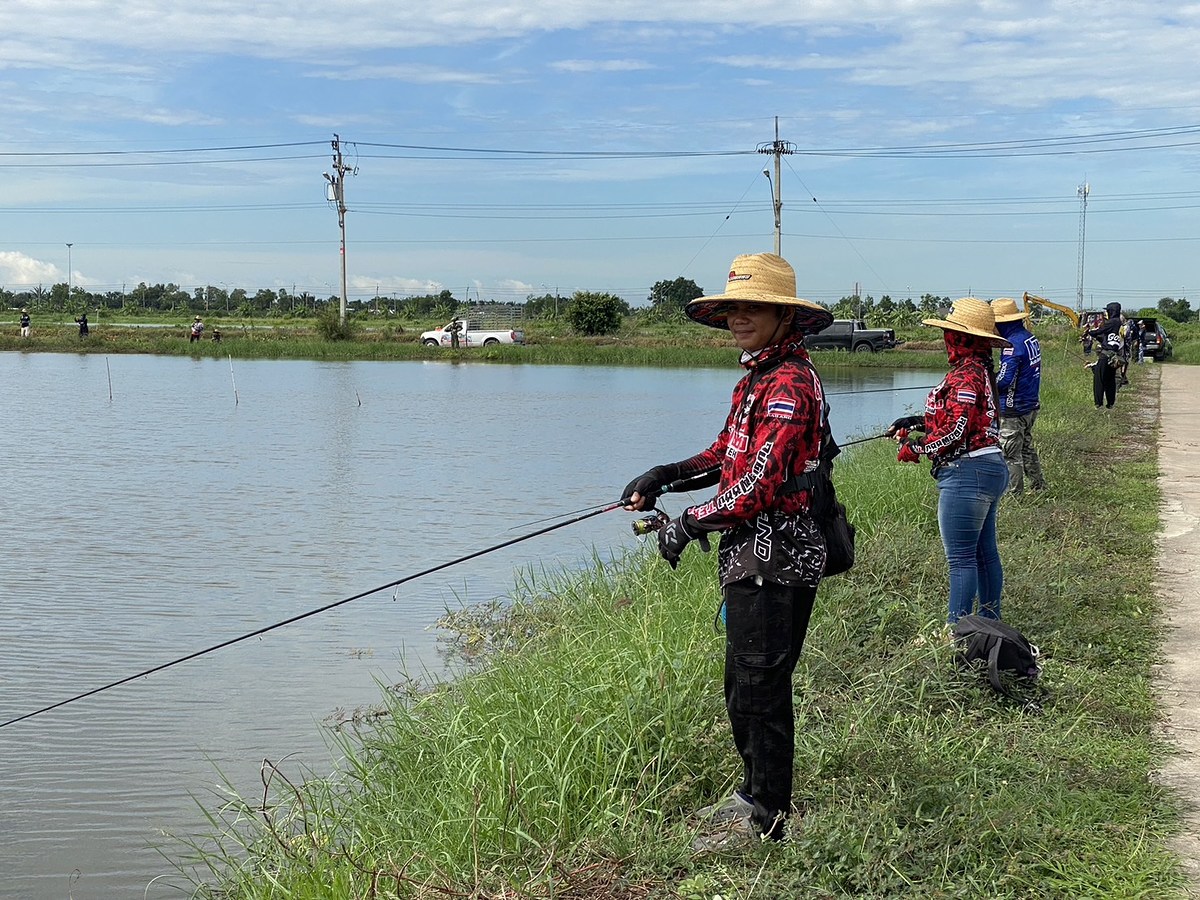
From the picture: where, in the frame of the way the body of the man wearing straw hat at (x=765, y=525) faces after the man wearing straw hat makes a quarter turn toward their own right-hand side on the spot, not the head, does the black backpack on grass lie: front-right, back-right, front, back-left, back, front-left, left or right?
front-right

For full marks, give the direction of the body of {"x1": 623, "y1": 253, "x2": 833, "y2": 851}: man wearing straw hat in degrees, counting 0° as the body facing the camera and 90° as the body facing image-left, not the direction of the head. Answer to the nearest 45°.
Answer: approximately 90°

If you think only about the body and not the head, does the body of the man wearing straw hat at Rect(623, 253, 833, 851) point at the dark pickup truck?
no

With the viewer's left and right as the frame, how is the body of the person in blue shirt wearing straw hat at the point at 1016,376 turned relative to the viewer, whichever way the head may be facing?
facing away from the viewer and to the left of the viewer

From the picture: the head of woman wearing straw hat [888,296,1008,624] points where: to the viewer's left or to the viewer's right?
to the viewer's left

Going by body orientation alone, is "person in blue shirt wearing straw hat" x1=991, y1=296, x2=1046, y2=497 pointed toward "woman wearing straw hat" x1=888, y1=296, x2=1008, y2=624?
no

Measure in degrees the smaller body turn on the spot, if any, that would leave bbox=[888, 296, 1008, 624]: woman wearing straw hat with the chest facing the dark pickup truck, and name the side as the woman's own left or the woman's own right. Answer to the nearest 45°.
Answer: approximately 90° to the woman's own right

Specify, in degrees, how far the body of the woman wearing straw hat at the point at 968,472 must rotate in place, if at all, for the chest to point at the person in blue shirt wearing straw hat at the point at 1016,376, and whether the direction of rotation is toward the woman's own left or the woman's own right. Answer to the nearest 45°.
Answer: approximately 90° to the woman's own right

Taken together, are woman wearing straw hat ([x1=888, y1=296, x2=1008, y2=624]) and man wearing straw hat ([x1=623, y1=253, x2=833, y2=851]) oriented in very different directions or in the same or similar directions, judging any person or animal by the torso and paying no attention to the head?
same or similar directions

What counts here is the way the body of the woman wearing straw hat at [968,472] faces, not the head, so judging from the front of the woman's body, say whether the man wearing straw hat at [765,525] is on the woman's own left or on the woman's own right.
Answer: on the woman's own left

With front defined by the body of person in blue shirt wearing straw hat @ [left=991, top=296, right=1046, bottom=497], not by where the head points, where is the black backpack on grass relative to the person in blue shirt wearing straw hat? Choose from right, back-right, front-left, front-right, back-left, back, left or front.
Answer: back-left

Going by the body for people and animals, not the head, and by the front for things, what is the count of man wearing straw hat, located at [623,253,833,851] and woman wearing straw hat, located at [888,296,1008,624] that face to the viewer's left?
2

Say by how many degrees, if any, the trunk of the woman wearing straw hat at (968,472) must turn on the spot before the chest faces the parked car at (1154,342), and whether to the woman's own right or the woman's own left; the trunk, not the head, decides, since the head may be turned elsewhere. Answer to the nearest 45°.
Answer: approximately 90° to the woman's own right

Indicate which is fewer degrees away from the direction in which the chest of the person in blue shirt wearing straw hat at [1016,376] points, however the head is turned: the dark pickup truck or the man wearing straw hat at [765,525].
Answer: the dark pickup truck

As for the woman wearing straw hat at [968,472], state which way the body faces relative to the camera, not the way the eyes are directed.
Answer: to the viewer's left

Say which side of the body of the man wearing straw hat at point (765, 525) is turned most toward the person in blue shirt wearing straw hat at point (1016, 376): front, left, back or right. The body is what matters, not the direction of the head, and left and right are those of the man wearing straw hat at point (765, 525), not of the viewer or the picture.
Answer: right
